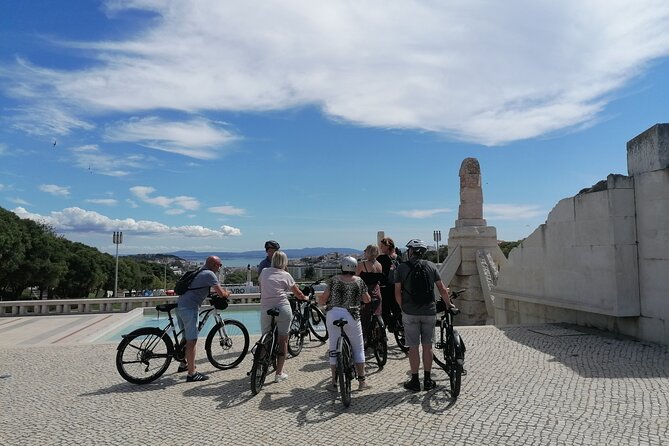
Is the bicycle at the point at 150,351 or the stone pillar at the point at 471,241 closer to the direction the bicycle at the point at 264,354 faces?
the stone pillar

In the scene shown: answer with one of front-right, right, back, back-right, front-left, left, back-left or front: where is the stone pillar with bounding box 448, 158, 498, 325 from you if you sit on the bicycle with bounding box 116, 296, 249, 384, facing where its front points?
front-left

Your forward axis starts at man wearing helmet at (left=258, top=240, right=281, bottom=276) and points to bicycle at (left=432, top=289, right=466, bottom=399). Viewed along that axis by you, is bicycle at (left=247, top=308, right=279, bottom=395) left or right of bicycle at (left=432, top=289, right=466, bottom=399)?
right

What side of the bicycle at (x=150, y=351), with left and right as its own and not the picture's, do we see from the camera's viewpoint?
right

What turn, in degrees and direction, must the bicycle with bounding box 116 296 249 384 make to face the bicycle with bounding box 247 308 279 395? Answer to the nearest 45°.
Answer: approximately 45° to its right

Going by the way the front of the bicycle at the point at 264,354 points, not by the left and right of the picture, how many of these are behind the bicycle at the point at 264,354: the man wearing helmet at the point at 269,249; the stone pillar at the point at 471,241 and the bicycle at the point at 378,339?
0

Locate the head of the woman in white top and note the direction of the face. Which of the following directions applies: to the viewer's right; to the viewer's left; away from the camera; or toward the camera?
away from the camera

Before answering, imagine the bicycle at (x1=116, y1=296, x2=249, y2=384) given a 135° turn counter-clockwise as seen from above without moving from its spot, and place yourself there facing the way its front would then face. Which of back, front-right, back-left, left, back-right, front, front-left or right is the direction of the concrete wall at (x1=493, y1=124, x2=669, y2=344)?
back-right

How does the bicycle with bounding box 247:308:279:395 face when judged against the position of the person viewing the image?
facing away from the viewer and to the right of the viewer

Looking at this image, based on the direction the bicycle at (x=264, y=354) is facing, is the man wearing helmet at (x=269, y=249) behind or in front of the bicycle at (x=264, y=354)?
in front

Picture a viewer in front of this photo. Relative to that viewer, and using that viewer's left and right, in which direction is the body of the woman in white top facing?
facing away from the viewer and to the right of the viewer

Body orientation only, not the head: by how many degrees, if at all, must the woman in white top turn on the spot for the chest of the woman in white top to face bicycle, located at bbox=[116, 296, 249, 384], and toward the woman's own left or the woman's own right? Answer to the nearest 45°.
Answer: approximately 135° to the woman's own left

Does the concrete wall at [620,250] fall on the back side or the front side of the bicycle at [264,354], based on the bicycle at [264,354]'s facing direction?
on the front side
